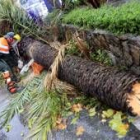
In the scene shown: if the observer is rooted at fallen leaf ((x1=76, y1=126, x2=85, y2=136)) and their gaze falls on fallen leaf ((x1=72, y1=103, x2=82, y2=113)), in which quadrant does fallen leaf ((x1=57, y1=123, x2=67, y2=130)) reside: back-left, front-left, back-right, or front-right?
front-left

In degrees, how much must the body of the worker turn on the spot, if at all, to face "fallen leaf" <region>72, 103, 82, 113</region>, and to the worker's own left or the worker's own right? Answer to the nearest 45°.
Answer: approximately 90° to the worker's own right

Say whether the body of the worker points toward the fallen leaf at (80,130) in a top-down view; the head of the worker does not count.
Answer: no

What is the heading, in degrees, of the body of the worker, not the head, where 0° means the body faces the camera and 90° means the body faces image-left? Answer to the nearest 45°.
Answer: approximately 270°

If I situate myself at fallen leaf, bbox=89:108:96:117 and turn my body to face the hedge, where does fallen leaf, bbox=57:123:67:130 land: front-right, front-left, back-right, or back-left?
back-left

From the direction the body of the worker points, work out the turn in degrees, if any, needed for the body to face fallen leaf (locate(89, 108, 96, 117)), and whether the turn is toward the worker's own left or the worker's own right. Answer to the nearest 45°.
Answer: approximately 90° to the worker's own right

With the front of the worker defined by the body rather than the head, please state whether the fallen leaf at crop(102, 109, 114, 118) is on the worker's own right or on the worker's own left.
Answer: on the worker's own right

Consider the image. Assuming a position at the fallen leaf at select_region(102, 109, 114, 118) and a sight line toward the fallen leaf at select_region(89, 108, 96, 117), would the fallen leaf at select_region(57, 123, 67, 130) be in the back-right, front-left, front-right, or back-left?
front-left

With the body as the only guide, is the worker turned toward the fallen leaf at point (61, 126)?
no

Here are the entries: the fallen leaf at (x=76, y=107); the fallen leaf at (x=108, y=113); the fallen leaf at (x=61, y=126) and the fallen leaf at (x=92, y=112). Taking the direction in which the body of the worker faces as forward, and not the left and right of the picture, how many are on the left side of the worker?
0
